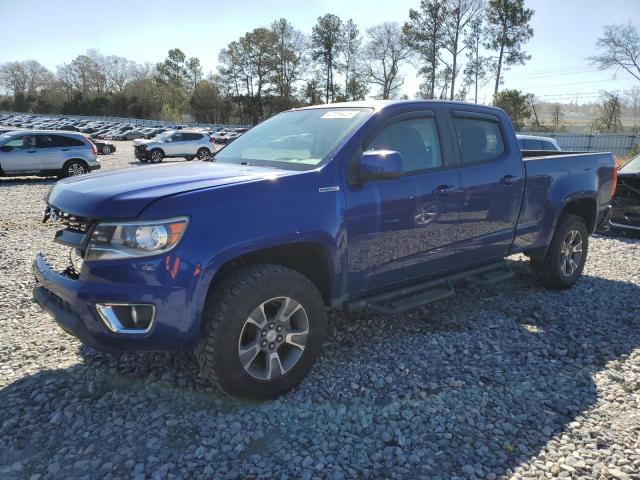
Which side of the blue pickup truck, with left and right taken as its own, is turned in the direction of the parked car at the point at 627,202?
back

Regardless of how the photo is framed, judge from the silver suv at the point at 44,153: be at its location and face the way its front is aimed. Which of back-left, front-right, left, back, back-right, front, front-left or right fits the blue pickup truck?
left

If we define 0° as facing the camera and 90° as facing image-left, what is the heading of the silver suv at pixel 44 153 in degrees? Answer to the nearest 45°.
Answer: approximately 90°

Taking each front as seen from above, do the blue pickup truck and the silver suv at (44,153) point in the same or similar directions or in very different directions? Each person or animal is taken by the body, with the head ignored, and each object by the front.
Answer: same or similar directions

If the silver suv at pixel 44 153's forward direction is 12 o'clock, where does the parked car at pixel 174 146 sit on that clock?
The parked car is roughly at 4 o'clock from the silver suv.

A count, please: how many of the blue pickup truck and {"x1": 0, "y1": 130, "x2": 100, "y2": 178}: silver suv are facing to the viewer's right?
0

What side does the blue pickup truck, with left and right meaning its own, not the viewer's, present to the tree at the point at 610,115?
back

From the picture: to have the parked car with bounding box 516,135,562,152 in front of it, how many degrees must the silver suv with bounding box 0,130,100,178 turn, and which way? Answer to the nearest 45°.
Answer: approximately 135° to its left

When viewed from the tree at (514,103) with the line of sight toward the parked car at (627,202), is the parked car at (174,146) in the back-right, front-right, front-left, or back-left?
front-right

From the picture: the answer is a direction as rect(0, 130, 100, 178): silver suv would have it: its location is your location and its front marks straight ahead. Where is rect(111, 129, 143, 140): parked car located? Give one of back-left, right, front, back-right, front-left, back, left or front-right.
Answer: right

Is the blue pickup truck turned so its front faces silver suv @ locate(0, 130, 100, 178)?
no

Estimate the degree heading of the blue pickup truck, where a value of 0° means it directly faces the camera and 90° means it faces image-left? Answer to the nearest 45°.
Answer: approximately 45°
